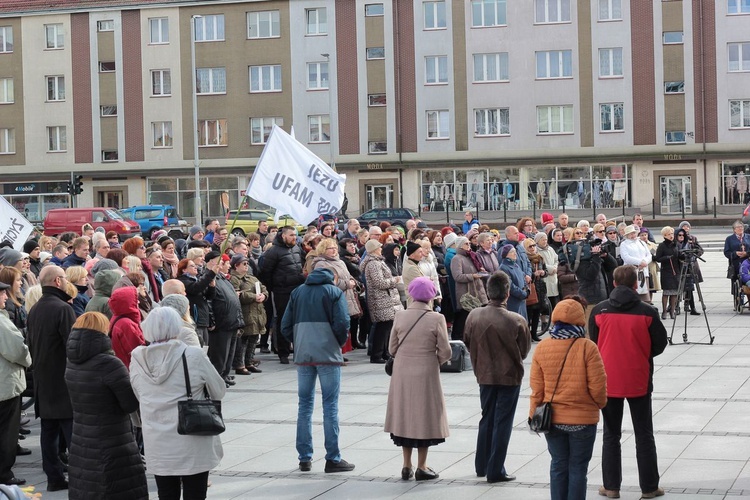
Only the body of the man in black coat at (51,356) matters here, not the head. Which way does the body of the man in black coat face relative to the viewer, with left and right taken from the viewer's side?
facing away from the viewer and to the right of the viewer

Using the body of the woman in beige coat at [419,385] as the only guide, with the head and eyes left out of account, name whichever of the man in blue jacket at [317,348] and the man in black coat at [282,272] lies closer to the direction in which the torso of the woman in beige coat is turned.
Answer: the man in black coat

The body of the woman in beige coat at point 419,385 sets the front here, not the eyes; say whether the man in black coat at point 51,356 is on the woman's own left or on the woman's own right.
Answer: on the woman's own left

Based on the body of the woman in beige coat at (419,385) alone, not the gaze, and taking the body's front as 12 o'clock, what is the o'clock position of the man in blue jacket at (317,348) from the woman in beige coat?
The man in blue jacket is roughly at 10 o'clock from the woman in beige coat.

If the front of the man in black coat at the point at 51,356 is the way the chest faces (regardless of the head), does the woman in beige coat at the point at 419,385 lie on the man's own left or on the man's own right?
on the man's own right

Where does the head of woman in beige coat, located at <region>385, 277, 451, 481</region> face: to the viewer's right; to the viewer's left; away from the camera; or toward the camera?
away from the camera

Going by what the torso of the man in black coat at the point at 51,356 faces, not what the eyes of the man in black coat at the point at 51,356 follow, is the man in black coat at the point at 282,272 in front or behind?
in front

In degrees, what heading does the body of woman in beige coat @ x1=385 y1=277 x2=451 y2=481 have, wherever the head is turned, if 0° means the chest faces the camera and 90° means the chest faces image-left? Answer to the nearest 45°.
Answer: approximately 180°

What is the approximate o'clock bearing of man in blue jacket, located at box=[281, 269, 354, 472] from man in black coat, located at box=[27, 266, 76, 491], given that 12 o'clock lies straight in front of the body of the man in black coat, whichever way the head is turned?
The man in blue jacket is roughly at 2 o'clock from the man in black coat.

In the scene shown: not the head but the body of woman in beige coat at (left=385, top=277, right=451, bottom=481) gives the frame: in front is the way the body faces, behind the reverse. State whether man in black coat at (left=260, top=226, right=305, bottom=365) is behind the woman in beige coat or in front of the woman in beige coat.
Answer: in front

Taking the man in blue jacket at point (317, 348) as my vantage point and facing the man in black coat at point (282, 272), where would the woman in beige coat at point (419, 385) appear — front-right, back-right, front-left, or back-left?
back-right

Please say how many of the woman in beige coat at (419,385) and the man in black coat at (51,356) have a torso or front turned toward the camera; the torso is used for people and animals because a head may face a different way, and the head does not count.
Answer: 0
